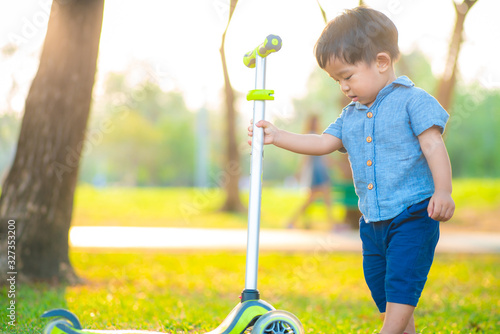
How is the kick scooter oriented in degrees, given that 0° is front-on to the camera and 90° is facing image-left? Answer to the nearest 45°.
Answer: approximately 270°
